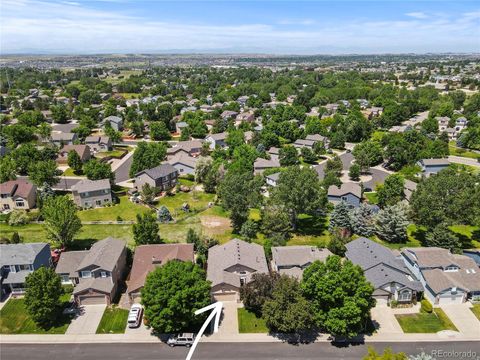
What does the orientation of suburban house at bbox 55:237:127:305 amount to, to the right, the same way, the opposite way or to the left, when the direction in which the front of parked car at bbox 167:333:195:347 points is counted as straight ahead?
to the left

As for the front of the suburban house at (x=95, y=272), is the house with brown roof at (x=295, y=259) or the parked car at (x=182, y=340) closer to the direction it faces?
the parked car

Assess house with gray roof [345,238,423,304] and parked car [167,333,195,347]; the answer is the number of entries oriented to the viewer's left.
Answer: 1

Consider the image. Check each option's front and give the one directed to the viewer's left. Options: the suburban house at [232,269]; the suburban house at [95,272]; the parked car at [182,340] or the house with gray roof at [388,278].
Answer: the parked car

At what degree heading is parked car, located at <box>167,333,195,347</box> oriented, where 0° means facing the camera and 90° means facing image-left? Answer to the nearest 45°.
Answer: approximately 90°

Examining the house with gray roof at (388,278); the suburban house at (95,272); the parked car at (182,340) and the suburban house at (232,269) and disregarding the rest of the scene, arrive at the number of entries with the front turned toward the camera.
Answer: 3

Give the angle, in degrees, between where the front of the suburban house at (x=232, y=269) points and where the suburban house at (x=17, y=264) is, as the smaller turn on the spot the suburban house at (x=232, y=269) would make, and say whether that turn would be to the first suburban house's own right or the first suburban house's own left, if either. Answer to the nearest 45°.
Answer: approximately 90° to the first suburban house's own right

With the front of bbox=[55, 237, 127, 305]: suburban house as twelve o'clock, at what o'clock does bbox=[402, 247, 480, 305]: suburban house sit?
bbox=[402, 247, 480, 305]: suburban house is roughly at 10 o'clock from bbox=[55, 237, 127, 305]: suburban house.

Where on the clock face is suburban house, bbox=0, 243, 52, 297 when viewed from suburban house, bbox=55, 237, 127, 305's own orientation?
suburban house, bbox=0, 243, 52, 297 is roughly at 4 o'clock from suburban house, bbox=55, 237, 127, 305.

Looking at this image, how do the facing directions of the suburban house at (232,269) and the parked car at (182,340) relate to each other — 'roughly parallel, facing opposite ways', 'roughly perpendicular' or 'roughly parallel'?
roughly perpendicular

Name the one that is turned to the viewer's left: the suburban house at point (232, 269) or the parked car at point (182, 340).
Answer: the parked car

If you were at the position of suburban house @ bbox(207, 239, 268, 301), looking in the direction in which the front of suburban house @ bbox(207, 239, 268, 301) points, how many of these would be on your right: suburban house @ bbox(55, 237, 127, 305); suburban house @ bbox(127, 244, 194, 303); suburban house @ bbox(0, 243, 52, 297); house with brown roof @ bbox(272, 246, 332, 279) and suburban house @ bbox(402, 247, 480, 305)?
3
